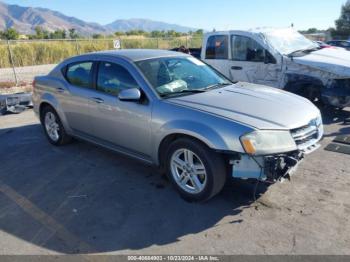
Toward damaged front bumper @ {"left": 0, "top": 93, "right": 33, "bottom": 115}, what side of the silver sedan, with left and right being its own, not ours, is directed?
back

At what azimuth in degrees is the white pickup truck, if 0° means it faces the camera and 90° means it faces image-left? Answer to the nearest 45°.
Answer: approximately 315°

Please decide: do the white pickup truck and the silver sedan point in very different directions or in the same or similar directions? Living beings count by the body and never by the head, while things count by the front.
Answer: same or similar directions

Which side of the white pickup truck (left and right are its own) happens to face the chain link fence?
back

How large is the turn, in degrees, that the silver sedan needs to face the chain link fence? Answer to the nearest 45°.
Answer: approximately 180°

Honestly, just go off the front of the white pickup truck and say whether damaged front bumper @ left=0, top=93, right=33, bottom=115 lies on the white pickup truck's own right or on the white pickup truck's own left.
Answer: on the white pickup truck's own right

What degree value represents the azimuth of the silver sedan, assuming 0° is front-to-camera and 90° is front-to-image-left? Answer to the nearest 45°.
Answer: approximately 315°

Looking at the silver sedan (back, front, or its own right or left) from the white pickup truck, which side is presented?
left

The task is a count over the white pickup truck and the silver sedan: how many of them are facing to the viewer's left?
0

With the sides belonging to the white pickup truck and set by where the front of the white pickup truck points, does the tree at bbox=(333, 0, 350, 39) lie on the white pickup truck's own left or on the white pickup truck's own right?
on the white pickup truck's own left

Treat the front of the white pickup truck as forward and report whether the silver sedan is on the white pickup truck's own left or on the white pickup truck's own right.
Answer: on the white pickup truck's own right
